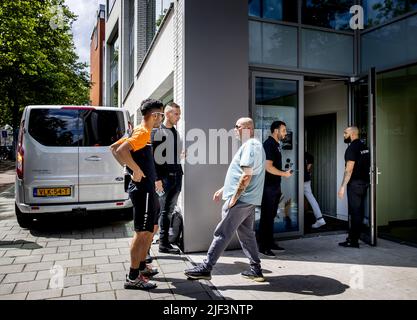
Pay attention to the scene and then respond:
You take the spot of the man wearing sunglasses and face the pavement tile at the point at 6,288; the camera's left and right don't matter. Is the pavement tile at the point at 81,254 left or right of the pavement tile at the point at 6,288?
right

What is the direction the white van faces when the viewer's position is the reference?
facing away from the viewer

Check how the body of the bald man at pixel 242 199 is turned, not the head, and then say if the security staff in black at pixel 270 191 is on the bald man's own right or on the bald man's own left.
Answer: on the bald man's own right

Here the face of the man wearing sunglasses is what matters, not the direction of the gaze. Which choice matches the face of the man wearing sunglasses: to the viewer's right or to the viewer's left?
to the viewer's right

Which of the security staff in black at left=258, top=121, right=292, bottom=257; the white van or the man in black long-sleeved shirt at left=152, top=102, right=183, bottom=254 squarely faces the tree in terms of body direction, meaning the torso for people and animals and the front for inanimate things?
the white van

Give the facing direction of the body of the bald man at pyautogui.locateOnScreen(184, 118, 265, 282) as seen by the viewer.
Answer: to the viewer's left

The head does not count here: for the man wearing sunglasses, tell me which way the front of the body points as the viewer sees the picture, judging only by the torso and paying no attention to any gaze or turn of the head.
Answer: to the viewer's right

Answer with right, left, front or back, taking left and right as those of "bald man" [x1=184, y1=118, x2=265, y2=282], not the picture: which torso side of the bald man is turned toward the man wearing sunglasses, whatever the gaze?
front

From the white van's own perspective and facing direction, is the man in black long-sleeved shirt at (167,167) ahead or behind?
behind

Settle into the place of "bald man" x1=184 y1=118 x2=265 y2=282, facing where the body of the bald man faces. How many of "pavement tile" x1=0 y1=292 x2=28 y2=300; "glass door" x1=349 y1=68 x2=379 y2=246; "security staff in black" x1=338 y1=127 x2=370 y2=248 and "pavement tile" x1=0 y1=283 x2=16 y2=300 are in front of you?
2
